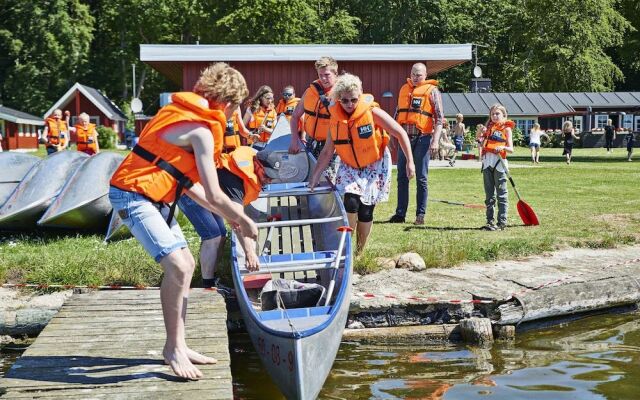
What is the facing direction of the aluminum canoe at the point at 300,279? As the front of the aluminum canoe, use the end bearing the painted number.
toward the camera

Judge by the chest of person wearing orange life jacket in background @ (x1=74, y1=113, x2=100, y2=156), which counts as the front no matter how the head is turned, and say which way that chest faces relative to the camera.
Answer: toward the camera

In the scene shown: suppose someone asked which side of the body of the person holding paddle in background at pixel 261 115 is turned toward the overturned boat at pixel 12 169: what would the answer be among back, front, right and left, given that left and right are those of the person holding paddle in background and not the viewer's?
right

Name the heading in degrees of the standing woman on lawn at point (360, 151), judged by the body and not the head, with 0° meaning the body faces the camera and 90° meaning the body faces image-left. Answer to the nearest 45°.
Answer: approximately 0°

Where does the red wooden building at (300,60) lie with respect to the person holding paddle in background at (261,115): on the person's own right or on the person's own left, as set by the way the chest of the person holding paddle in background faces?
on the person's own left

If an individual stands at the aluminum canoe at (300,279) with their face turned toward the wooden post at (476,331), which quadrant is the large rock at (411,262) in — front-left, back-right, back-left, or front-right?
front-left

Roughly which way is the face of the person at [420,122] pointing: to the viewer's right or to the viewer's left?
to the viewer's left

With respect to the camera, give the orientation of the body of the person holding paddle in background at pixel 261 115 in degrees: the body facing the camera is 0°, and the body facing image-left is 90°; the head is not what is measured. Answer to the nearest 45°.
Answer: approximately 315°

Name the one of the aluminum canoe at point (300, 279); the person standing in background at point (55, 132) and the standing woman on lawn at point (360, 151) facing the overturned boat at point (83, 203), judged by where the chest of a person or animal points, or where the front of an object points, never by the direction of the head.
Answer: the person standing in background

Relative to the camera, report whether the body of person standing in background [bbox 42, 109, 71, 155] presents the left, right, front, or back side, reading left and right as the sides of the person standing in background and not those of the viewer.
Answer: front

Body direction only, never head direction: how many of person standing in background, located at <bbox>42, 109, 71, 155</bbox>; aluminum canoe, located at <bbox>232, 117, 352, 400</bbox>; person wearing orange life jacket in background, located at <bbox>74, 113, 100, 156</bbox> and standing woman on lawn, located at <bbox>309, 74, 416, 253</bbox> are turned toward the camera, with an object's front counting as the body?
4

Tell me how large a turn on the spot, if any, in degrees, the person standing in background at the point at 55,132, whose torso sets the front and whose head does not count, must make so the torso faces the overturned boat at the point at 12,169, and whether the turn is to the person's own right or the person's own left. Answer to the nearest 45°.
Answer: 0° — they already face it
